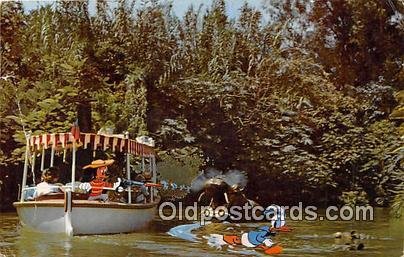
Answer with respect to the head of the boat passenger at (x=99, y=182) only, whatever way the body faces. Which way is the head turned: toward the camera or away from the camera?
toward the camera

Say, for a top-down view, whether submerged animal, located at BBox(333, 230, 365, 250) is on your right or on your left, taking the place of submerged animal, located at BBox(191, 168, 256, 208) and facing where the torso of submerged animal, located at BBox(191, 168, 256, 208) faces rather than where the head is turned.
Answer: on your left
